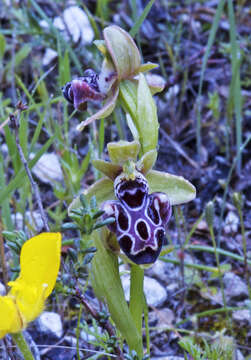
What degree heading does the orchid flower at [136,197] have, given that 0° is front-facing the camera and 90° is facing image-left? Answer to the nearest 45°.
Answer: approximately 0°

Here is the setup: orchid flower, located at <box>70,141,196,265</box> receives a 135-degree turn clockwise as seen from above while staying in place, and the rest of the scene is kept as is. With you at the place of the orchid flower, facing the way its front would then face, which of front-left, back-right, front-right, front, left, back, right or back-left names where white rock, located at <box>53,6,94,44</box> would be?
front-right

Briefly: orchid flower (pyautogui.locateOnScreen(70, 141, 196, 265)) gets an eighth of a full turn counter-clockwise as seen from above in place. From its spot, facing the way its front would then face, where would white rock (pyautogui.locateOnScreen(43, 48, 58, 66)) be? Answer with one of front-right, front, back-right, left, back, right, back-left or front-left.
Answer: back-left
